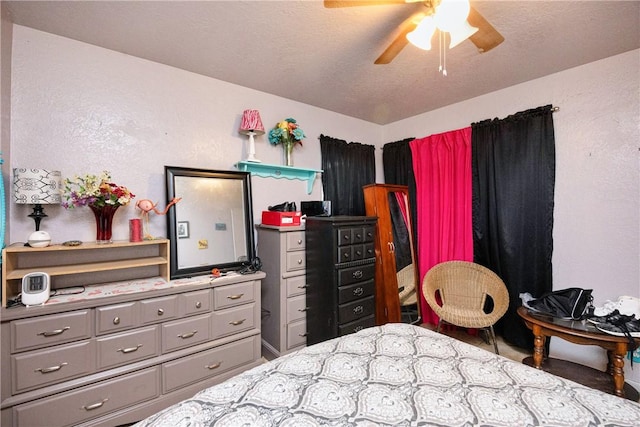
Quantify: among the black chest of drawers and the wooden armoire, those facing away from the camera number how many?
0

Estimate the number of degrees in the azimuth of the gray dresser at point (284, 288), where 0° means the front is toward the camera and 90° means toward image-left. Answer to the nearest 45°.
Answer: approximately 315°

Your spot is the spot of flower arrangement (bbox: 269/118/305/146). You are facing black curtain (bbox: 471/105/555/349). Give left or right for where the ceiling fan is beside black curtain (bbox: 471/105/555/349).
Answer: right

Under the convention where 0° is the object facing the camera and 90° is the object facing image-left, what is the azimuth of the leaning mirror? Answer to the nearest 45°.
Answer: approximately 315°

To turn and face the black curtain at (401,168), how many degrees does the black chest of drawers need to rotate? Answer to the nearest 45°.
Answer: approximately 90° to its left

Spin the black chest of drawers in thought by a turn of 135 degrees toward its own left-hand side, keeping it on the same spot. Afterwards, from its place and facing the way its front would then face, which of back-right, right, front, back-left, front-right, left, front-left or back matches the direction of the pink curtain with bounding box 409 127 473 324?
front-right

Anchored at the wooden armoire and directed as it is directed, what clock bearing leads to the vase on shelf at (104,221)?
The vase on shelf is roughly at 3 o'clock from the wooden armoire.
